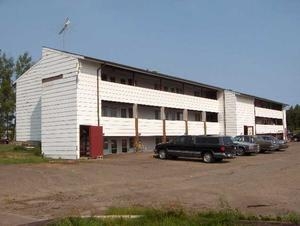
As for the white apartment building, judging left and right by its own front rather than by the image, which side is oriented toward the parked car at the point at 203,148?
front

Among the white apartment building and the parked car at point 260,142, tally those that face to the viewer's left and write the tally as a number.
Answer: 1

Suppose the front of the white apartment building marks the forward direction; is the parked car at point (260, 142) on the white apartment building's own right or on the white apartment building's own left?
on the white apartment building's own left

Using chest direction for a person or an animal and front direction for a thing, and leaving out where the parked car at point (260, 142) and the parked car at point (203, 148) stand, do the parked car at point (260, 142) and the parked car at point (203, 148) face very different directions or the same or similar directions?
same or similar directions
